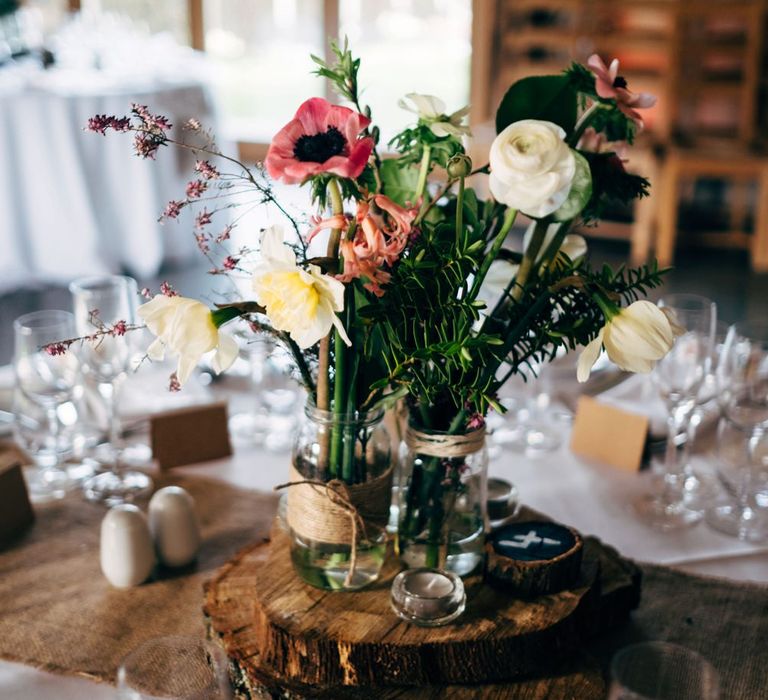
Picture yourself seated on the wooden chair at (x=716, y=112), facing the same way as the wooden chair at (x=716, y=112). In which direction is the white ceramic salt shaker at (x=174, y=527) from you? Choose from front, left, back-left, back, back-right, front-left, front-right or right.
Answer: front

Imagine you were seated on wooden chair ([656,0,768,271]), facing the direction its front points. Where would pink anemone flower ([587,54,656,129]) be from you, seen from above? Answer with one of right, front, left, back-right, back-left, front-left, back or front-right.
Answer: front

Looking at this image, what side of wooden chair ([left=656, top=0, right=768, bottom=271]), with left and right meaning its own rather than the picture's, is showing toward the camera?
front

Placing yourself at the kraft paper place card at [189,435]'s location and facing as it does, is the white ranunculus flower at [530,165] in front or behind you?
behind

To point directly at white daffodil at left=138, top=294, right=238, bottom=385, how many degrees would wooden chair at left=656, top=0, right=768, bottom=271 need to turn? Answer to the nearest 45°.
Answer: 0° — it already faces it

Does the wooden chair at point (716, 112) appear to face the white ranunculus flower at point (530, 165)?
yes

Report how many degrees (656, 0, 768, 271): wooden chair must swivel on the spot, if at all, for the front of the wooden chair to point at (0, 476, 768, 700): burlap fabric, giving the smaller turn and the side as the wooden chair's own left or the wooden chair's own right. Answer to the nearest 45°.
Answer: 0° — it already faces it

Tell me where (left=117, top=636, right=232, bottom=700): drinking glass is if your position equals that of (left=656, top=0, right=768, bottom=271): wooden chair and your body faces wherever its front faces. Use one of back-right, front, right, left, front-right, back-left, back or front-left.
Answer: front

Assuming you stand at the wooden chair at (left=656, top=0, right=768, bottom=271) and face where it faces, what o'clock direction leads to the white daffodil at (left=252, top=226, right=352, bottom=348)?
The white daffodil is roughly at 12 o'clock from the wooden chair.

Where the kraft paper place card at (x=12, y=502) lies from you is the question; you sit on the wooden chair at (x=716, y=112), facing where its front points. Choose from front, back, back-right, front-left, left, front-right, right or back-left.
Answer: front

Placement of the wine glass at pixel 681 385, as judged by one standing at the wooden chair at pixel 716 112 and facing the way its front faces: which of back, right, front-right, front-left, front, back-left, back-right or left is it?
front

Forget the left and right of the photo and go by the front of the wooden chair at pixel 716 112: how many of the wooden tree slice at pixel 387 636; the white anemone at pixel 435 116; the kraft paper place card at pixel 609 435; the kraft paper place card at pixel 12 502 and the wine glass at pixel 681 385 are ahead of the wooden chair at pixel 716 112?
5

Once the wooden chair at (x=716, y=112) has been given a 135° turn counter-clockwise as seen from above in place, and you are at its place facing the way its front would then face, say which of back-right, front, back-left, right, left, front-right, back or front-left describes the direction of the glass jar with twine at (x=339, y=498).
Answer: back-right
